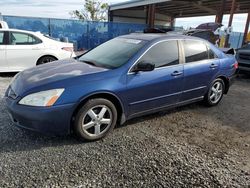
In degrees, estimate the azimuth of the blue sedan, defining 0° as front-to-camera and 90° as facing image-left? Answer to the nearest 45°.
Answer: approximately 45°

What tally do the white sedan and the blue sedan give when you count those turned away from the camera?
0

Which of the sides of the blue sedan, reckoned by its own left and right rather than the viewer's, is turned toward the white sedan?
right
